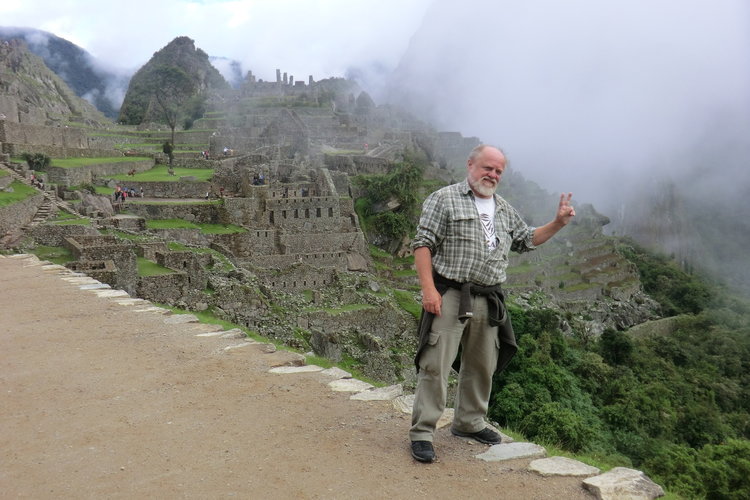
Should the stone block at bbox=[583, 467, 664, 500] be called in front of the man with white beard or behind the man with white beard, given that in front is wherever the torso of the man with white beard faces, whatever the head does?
in front

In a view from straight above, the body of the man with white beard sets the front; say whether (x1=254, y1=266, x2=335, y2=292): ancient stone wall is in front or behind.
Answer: behind

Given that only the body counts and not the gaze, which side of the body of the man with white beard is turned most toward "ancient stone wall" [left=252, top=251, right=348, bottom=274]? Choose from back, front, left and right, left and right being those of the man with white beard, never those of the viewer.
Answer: back

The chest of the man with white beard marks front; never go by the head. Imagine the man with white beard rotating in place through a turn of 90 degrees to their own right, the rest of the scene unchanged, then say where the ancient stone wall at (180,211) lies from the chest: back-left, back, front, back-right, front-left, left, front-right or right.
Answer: right

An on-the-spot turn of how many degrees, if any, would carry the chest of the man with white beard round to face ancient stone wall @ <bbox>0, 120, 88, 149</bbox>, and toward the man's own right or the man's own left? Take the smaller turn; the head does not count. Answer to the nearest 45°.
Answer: approximately 180°

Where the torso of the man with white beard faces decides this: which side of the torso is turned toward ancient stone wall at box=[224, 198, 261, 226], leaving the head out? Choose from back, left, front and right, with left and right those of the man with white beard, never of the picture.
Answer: back

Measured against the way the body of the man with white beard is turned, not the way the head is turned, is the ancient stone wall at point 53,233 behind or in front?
behind

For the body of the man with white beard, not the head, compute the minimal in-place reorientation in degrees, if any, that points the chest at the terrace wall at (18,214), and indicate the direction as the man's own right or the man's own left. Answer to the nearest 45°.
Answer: approximately 180°

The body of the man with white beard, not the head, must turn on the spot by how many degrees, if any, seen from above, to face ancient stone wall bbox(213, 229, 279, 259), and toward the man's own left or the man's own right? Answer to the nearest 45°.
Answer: approximately 180°

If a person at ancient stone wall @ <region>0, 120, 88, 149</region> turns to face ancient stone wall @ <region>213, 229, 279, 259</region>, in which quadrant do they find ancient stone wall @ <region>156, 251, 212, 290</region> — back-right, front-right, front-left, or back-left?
front-right

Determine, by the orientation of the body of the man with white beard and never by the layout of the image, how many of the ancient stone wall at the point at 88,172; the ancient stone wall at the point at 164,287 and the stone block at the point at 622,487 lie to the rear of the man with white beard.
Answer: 2

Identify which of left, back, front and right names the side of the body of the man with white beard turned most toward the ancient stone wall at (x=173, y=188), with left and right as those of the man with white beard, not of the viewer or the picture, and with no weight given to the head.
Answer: back

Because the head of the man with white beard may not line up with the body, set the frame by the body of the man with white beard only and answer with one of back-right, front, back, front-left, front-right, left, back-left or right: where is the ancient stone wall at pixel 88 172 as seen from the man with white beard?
back

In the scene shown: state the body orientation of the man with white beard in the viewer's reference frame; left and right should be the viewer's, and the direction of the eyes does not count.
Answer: facing the viewer and to the right of the viewer

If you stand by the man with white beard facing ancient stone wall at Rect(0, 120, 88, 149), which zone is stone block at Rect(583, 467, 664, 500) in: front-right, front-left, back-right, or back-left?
back-right
